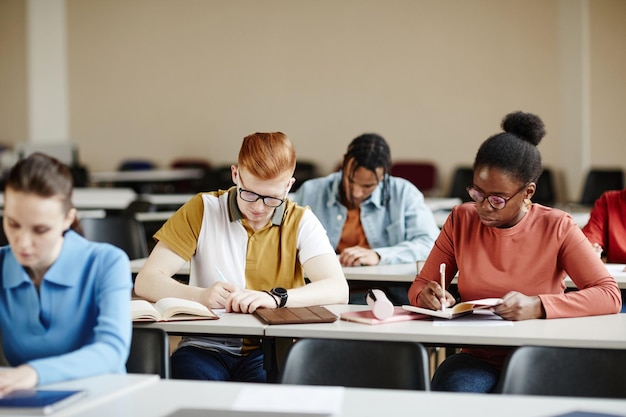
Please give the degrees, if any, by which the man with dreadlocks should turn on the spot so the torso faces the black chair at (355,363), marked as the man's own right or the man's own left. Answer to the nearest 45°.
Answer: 0° — they already face it

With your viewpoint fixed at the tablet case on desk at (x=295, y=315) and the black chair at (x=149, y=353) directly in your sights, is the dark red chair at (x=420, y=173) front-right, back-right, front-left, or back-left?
back-right

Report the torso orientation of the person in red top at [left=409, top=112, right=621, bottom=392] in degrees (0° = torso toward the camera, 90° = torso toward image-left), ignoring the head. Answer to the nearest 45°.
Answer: approximately 45°
